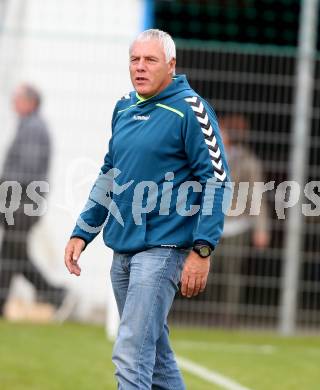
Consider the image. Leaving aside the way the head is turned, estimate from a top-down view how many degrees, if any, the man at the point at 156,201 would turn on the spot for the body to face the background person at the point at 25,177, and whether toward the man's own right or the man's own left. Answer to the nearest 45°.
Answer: approximately 135° to the man's own right
